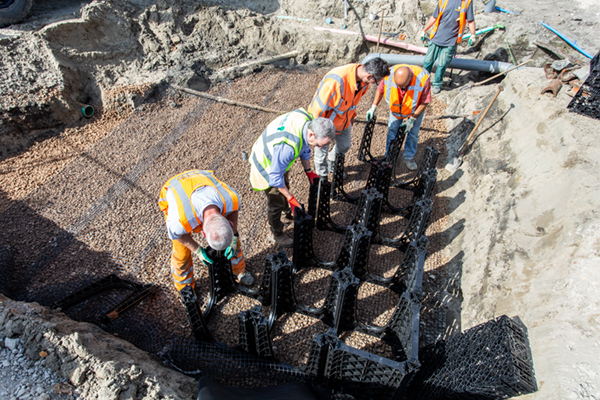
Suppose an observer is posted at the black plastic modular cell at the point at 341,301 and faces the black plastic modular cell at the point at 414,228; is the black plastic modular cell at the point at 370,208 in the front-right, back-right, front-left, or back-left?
front-left

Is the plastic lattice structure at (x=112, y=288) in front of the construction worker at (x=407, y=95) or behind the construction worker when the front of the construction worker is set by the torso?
in front

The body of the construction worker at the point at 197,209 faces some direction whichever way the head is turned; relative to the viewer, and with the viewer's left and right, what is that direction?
facing the viewer and to the right of the viewer

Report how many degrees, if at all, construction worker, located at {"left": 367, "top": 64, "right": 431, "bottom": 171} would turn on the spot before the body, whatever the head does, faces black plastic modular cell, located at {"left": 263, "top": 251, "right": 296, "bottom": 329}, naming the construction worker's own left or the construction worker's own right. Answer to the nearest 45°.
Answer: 0° — they already face it

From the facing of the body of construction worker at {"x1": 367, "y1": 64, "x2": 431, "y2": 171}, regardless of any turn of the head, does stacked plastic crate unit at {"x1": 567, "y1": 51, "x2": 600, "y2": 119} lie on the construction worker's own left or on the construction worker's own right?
on the construction worker's own left

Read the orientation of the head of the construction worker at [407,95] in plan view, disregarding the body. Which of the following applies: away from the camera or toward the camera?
toward the camera

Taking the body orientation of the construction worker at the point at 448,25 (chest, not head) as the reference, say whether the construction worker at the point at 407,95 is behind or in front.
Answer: in front

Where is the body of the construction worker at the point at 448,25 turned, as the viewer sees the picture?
toward the camera

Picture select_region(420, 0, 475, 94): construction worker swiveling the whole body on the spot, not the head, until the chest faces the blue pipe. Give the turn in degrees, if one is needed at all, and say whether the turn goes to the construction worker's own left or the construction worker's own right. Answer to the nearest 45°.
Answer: approximately 135° to the construction worker's own left

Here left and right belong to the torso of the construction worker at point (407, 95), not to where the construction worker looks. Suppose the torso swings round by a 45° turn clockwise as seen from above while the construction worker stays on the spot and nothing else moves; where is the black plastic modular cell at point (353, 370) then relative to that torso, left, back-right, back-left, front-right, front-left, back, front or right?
front-left

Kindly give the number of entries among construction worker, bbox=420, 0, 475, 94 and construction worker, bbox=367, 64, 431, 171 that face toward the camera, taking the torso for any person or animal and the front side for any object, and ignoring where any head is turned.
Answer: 2

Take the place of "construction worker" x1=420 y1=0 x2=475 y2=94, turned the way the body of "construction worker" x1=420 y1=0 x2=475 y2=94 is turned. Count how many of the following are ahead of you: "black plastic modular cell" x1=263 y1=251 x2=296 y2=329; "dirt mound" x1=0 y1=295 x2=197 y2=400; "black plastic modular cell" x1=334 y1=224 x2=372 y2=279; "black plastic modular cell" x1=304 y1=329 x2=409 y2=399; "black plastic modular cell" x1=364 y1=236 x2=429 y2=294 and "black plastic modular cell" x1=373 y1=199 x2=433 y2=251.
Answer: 6

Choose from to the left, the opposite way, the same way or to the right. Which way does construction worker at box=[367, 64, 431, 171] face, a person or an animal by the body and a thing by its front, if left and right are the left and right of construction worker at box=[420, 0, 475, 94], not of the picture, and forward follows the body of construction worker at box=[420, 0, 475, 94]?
the same way

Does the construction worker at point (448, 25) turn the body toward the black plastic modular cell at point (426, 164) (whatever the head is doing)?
yes
